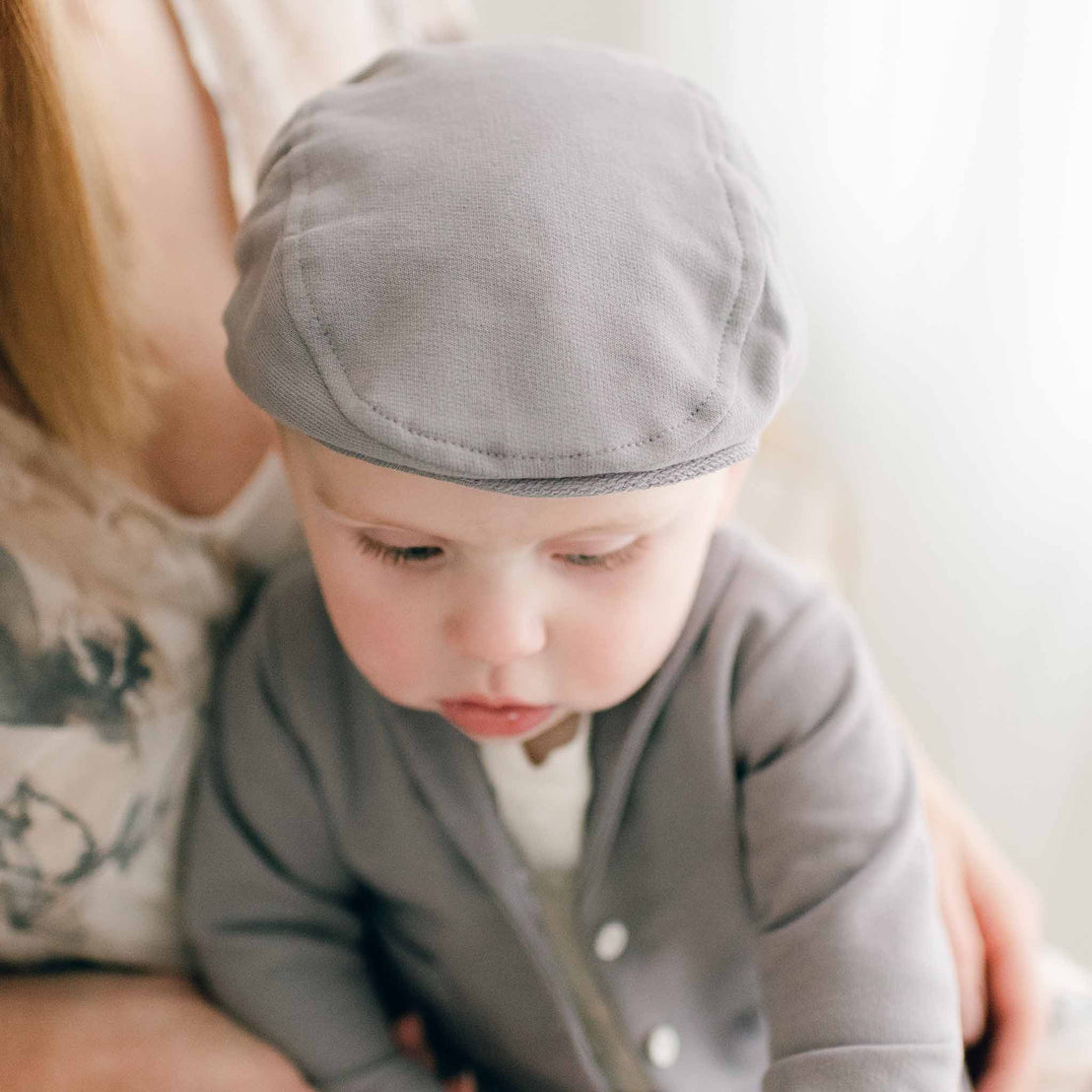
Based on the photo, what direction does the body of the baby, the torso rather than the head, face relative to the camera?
toward the camera

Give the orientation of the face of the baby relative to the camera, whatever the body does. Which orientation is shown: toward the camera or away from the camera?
toward the camera
